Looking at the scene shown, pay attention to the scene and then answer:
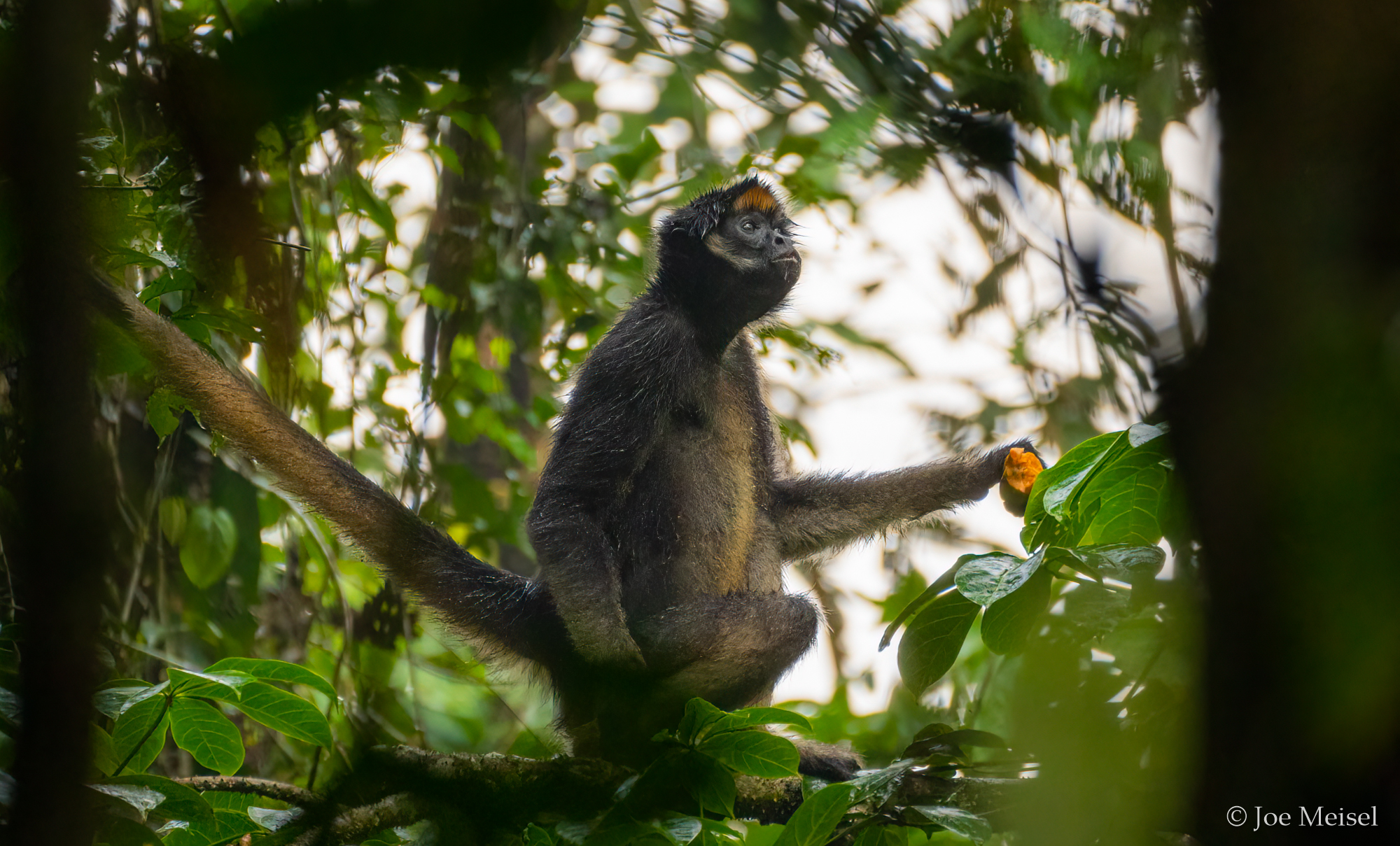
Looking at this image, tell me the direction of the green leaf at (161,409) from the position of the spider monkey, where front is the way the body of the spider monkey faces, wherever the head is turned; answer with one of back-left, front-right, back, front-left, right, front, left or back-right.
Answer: right

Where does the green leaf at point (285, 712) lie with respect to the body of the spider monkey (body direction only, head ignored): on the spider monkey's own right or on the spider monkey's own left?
on the spider monkey's own right

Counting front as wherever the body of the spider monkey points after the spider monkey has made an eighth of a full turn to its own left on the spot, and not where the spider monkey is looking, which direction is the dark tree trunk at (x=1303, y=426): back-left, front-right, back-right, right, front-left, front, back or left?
right

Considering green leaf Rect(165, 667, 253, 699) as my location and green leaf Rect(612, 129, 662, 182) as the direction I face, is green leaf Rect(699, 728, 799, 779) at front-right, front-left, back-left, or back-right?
front-right

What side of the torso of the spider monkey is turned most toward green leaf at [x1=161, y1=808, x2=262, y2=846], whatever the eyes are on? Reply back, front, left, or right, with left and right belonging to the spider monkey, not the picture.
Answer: right

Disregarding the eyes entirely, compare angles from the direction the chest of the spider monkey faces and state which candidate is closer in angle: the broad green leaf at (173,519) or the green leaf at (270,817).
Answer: the green leaf

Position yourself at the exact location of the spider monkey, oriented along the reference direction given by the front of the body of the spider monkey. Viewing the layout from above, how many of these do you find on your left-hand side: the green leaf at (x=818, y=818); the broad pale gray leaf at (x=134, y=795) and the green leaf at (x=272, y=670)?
0

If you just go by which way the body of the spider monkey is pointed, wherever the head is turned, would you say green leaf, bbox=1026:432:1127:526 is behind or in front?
in front

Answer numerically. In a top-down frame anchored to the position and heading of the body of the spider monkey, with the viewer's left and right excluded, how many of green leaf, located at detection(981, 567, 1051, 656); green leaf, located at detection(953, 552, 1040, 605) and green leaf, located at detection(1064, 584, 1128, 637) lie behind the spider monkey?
0

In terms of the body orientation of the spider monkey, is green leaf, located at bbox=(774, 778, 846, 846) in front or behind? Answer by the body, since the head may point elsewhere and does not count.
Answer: in front

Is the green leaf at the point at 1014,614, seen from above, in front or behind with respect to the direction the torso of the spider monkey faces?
in front

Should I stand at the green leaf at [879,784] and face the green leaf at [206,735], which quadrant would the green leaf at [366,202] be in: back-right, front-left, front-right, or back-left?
front-right

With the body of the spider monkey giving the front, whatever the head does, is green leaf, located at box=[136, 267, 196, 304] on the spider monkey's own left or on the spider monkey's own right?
on the spider monkey's own right
